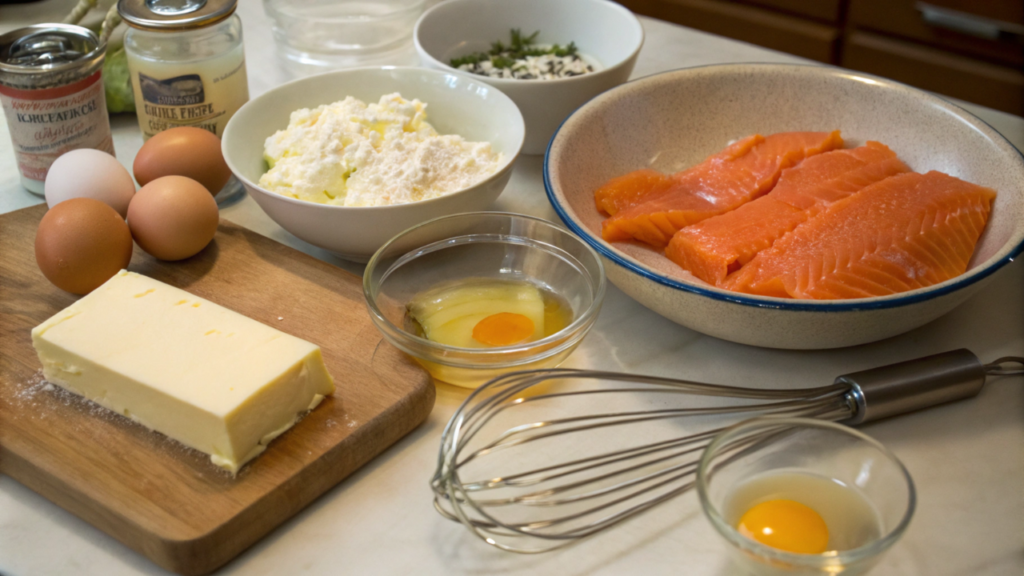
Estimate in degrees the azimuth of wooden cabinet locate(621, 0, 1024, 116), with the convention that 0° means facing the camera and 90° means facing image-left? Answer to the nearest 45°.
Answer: approximately 45°

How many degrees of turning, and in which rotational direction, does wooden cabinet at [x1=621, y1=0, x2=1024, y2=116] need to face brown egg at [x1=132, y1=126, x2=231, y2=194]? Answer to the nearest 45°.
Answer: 0° — it already faces it

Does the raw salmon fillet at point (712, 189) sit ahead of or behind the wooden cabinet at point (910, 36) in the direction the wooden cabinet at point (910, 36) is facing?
ahead

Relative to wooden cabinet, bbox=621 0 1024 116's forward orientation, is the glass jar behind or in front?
in front

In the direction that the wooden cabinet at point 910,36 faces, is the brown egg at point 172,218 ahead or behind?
ahead

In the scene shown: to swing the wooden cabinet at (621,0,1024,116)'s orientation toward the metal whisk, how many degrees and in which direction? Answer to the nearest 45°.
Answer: approximately 45° to its left
